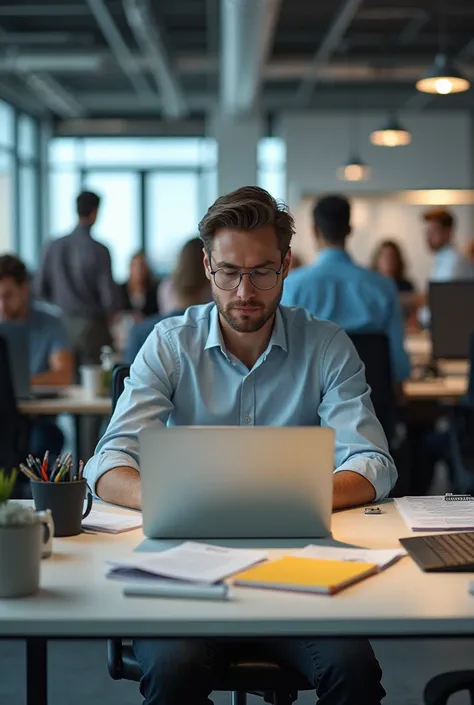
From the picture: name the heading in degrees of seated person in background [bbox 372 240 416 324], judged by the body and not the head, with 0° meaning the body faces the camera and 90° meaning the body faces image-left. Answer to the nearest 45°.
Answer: approximately 0°

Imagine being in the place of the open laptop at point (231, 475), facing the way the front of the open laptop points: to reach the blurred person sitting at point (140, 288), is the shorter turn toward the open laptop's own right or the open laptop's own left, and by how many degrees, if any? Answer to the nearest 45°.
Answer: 0° — it already faces them

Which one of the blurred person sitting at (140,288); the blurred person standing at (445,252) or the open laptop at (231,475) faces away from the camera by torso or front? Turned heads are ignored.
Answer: the open laptop

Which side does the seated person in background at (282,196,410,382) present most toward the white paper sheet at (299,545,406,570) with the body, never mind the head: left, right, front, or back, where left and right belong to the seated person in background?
back

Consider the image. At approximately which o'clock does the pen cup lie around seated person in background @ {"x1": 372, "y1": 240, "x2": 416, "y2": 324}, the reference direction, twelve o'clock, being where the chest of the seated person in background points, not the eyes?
The pen cup is roughly at 12 o'clock from the seated person in background.

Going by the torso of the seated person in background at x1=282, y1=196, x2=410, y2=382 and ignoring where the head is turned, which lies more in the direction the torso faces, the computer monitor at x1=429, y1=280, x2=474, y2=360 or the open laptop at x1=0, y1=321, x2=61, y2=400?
the computer monitor

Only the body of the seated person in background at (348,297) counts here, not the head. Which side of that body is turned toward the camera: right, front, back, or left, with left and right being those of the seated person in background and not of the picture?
back

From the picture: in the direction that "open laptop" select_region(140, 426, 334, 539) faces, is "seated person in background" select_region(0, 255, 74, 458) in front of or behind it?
in front

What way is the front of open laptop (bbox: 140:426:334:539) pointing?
away from the camera

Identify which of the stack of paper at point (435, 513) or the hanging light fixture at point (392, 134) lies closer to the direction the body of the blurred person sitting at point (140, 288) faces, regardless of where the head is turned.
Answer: the stack of paper

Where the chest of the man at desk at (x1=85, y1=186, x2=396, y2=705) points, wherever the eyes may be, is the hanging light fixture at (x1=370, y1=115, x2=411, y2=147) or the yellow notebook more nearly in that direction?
the yellow notebook

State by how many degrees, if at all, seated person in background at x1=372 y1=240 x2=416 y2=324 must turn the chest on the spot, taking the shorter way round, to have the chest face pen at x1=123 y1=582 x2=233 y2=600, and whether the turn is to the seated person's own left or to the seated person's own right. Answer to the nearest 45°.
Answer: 0° — they already face it

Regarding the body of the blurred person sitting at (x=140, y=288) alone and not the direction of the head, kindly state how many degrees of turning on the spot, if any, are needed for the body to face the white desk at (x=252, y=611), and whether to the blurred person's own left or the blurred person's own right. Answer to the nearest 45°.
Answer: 0° — they already face it

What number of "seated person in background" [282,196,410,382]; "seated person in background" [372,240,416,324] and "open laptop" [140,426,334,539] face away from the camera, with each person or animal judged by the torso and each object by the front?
2

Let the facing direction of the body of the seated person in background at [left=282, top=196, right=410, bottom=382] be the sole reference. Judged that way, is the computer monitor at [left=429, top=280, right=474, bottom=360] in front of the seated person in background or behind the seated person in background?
in front
